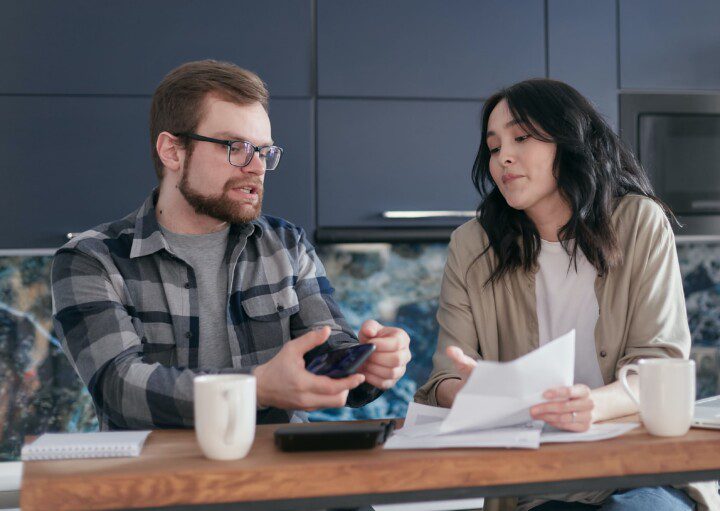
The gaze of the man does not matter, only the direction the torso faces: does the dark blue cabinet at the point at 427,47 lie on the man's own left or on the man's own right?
on the man's own left

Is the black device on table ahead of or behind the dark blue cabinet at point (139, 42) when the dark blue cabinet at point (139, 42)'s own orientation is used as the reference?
ahead

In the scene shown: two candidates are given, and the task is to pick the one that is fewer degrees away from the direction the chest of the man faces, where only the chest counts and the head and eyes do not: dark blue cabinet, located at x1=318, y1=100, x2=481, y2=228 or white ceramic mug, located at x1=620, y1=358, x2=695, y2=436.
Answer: the white ceramic mug

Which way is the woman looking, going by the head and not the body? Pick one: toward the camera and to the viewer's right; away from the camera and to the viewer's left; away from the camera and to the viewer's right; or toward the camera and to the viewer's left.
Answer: toward the camera and to the viewer's left

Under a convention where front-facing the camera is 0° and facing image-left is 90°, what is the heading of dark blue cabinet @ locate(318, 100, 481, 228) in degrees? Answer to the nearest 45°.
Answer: approximately 0°

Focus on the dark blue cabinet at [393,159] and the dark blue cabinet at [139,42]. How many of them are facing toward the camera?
2

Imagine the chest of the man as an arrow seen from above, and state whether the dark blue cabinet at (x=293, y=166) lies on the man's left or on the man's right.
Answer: on the man's left

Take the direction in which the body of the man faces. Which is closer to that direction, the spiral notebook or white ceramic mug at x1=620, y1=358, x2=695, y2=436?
the white ceramic mug

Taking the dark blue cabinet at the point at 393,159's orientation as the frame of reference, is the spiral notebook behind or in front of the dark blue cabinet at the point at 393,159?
in front

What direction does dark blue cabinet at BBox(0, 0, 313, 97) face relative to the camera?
toward the camera

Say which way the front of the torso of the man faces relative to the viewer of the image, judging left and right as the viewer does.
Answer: facing the viewer and to the right of the viewer

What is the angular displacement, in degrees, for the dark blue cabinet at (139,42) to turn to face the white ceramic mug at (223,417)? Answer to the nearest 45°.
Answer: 0° — it already faces it

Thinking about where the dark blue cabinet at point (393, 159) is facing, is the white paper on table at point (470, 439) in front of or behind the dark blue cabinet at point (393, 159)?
in front
